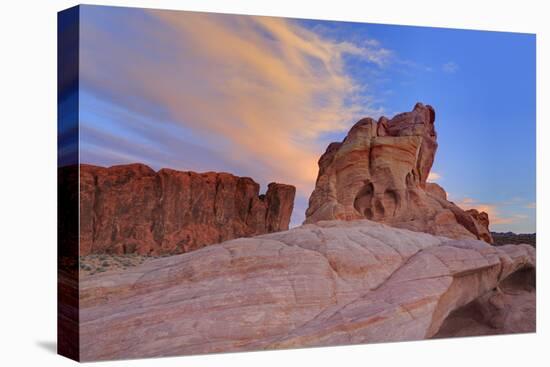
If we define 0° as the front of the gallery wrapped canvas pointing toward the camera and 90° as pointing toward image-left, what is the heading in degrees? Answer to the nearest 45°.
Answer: approximately 315°
